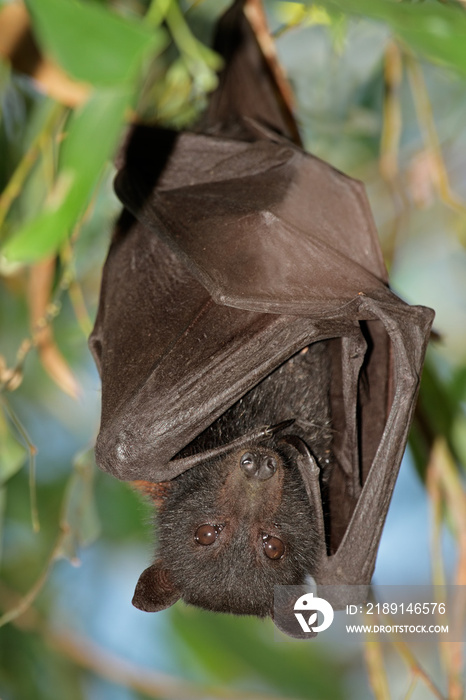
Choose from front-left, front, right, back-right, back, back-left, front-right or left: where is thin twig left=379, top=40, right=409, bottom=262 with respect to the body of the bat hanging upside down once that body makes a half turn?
front-right

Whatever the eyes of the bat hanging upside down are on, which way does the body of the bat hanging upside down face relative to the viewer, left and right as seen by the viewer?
facing the viewer
